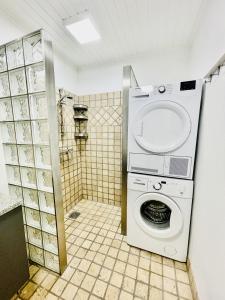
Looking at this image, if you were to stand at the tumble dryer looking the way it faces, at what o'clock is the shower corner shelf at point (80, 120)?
The shower corner shelf is roughly at 4 o'clock from the tumble dryer.

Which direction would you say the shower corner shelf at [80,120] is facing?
toward the camera

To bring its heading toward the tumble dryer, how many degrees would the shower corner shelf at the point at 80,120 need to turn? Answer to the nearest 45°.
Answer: approximately 45° to its left

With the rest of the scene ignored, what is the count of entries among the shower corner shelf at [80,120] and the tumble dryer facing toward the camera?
2

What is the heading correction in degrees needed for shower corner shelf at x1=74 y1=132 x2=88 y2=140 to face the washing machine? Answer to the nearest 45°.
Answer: approximately 45° to its left

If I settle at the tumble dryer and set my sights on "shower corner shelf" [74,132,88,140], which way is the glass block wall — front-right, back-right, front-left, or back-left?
front-left

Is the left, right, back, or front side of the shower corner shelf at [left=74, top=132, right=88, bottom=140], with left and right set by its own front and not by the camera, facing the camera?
front

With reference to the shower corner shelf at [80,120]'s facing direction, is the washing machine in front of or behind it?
in front

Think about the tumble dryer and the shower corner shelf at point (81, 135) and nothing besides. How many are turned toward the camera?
2

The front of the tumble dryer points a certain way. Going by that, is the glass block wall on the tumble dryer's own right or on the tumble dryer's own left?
on the tumble dryer's own right
